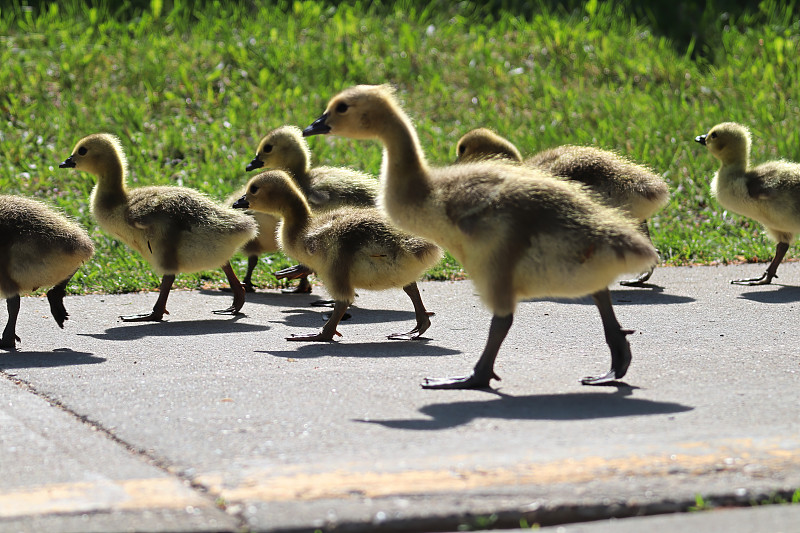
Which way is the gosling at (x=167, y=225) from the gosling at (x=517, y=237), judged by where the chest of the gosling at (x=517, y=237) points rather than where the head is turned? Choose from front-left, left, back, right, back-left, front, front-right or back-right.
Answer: front-right

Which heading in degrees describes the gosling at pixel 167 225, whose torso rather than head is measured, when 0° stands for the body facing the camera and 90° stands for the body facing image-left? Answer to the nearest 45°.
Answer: approximately 90°

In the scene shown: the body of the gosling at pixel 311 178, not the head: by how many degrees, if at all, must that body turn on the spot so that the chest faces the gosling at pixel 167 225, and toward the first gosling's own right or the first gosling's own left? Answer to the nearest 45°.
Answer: approximately 45° to the first gosling's own left

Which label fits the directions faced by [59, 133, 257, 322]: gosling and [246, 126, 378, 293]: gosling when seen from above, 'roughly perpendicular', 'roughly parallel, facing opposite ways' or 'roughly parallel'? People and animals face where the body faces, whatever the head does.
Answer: roughly parallel

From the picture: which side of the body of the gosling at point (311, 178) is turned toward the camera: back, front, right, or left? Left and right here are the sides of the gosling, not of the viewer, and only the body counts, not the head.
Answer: left

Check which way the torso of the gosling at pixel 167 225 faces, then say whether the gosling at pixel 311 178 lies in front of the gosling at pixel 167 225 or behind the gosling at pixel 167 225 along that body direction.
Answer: behind

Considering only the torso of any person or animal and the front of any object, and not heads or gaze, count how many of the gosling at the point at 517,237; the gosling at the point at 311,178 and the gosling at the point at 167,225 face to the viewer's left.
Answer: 3

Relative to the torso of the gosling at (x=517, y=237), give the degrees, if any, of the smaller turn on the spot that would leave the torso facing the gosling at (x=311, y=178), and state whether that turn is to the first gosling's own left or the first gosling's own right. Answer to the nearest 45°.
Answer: approximately 45° to the first gosling's own right

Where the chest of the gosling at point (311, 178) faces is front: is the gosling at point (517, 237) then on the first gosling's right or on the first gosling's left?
on the first gosling's left

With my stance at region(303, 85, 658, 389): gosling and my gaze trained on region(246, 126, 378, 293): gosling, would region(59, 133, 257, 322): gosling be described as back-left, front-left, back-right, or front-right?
front-left

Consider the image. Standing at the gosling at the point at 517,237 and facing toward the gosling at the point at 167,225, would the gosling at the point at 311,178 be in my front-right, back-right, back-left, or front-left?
front-right

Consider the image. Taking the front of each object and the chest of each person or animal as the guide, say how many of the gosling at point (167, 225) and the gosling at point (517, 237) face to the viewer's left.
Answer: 2

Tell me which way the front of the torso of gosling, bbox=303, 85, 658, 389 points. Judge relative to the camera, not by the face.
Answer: to the viewer's left
